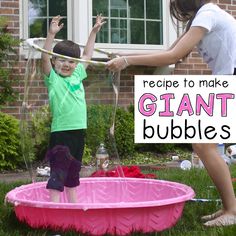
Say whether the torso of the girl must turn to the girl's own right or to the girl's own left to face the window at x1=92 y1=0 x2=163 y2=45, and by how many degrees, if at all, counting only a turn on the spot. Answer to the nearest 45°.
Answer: approximately 90° to the girl's own right

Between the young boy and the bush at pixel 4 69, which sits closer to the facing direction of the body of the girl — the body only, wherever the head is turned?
the young boy

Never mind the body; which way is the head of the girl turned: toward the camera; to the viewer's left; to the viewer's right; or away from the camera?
to the viewer's left

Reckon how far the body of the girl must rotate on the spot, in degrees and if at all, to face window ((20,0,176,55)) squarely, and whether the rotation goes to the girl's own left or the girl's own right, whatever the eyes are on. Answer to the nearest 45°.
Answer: approximately 90° to the girl's own right

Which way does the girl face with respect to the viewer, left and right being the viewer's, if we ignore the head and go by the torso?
facing to the left of the viewer

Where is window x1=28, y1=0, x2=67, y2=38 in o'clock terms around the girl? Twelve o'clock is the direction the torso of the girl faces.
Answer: The window is roughly at 2 o'clock from the girl.

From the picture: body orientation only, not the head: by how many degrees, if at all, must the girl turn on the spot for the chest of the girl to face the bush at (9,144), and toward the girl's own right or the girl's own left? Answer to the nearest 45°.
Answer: approximately 45° to the girl's own right
